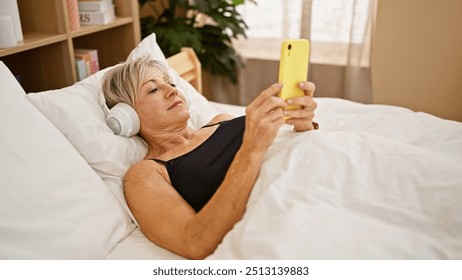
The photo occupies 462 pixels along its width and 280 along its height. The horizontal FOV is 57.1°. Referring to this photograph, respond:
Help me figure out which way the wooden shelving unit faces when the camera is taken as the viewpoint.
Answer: facing the viewer and to the right of the viewer

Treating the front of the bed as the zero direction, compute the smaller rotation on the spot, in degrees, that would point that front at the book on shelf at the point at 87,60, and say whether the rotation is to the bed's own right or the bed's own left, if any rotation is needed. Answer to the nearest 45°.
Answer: approximately 180°

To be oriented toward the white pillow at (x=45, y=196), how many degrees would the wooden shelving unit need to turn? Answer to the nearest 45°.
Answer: approximately 45° to its right

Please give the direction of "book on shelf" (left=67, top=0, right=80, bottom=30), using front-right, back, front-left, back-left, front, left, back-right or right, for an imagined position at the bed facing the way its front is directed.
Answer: back

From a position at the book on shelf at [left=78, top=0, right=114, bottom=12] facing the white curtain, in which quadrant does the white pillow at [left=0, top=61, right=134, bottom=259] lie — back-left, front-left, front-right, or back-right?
back-right

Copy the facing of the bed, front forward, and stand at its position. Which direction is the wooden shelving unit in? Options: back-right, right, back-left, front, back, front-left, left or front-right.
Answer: back

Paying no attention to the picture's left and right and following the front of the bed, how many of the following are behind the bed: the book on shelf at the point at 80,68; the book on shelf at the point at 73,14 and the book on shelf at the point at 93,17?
3

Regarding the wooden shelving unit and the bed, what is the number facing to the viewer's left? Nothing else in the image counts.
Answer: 0

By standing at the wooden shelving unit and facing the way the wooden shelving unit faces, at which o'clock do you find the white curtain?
The white curtain is roughly at 10 o'clock from the wooden shelving unit.

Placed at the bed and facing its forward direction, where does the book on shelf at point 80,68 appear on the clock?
The book on shelf is roughly at 6 o'clock from the bed.

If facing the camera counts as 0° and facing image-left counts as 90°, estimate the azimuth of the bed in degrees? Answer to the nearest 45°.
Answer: approximately 315°

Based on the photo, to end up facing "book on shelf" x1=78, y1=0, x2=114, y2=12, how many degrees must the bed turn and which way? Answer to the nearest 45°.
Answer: approximately 180°
